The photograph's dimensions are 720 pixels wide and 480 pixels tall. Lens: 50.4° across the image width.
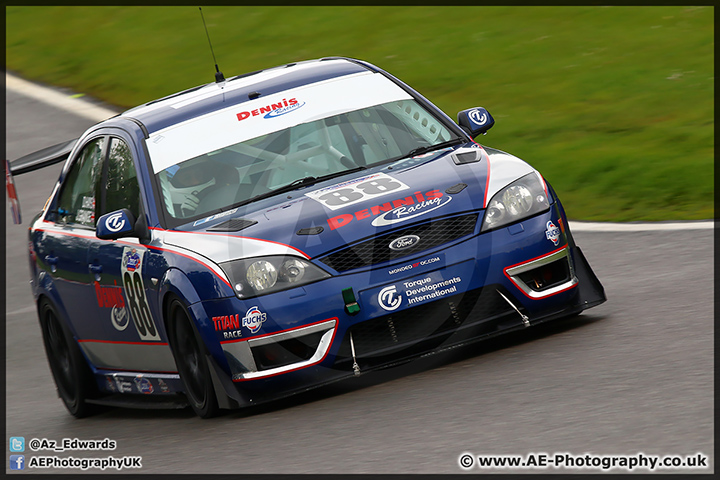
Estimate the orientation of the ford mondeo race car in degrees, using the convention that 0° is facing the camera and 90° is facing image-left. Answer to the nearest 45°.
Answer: approximately 315°
